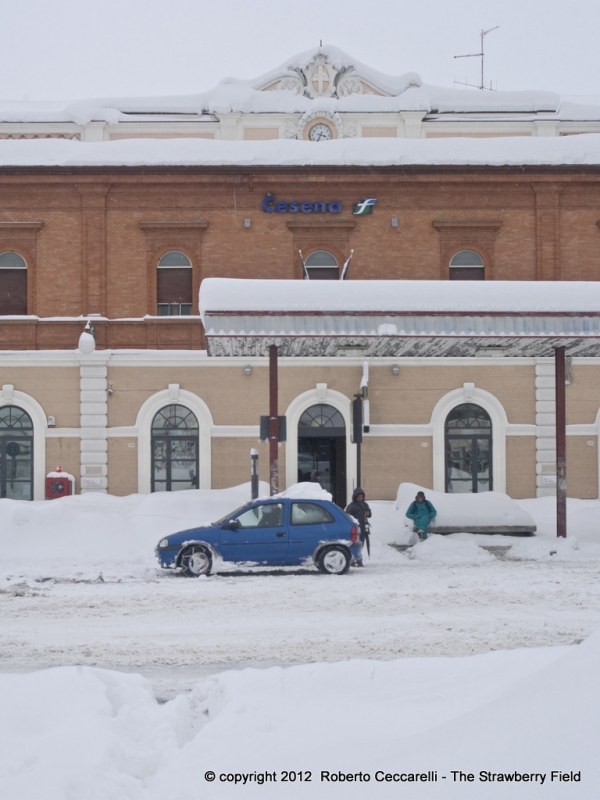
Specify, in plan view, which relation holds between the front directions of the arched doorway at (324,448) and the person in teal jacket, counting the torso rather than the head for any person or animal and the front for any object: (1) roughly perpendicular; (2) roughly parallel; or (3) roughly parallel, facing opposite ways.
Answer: roughly parallel

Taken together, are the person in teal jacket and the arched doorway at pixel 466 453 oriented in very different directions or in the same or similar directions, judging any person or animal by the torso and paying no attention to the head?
same or similar directions

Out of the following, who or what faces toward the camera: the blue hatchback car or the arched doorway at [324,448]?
the arched doorway

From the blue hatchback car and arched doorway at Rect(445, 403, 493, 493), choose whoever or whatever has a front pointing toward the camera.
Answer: the arched doorway

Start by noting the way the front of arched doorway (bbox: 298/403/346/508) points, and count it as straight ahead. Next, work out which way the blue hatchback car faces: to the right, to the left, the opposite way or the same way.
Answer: to the right

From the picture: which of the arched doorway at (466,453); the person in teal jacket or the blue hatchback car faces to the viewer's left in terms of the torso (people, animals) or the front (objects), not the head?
the blue hatchback car

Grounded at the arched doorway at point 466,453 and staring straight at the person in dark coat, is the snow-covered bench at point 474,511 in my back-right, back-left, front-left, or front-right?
front-left

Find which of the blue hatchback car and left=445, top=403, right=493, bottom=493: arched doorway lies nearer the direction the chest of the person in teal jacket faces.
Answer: the blue hatchback car

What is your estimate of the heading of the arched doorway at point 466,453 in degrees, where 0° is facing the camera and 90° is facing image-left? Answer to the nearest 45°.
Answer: approximately 0°

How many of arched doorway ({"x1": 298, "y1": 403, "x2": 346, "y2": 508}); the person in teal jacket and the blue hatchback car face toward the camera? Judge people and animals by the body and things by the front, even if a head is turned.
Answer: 2

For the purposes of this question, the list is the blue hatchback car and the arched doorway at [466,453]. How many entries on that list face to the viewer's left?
1

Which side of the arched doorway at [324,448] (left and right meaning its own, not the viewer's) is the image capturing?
front

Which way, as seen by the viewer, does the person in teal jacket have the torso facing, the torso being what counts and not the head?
toward the camera

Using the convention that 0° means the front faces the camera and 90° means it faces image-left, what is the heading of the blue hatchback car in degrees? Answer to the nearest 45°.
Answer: approximately 90°

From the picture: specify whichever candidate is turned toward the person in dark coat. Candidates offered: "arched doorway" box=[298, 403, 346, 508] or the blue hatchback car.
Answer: the arched doorway

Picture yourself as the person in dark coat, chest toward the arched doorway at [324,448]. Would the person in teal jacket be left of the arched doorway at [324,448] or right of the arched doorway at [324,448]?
right

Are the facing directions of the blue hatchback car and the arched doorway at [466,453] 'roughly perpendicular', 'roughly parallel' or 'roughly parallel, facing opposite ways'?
roughly perpendicular
